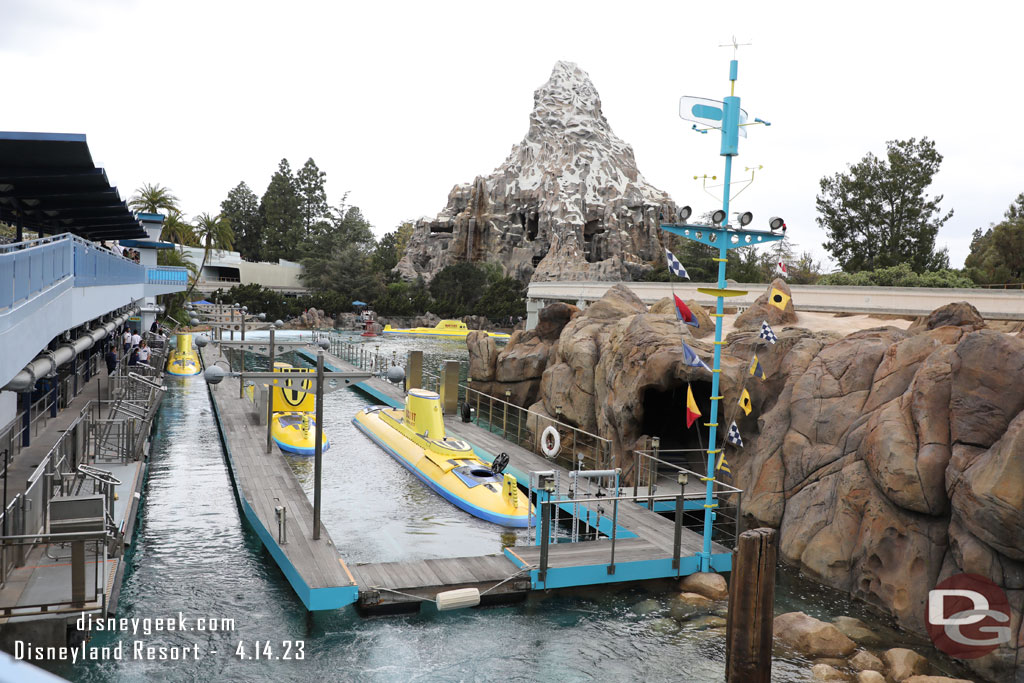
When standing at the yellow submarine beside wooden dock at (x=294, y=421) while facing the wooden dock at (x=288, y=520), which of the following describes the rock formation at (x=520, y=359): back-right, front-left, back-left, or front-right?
back-left

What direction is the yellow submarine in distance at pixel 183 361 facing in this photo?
toward the camera

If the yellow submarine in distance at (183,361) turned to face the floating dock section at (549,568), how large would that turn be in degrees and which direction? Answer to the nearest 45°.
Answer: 0° — it already faces it

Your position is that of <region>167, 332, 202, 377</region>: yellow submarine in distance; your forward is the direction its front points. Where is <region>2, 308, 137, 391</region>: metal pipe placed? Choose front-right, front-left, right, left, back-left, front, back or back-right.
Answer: front

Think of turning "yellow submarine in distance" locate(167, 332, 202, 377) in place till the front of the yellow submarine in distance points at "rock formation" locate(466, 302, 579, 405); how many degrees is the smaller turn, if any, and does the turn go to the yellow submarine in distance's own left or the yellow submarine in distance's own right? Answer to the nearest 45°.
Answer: approximately 45° to the yellow submarine in distance's own left

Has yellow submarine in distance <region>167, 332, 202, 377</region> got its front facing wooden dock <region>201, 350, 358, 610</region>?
yes

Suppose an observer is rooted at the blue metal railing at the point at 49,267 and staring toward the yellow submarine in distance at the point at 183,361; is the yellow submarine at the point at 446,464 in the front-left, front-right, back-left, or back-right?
front-right

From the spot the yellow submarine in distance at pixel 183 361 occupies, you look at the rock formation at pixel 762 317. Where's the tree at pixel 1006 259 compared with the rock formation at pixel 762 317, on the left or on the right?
left

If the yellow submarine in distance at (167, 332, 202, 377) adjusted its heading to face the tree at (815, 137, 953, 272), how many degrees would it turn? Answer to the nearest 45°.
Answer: approximately 90° to its left

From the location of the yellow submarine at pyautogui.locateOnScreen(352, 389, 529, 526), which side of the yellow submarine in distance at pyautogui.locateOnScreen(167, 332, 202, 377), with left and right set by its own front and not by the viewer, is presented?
front

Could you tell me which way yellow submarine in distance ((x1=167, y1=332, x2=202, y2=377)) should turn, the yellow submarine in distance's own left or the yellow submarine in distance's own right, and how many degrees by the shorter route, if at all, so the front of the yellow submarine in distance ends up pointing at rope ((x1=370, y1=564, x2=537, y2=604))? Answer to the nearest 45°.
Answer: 0° — it already faces it
